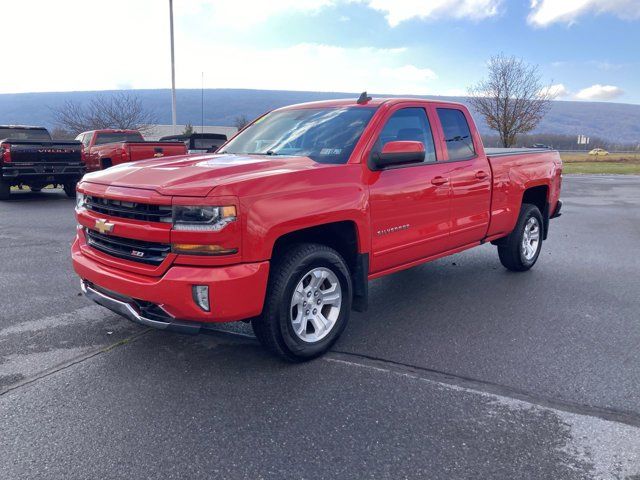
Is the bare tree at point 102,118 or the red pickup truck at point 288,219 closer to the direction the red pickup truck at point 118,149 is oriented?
the bare tree

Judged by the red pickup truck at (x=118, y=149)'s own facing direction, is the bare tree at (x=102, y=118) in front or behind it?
in front

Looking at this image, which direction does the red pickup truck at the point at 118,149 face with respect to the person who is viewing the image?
facing away from the viewer and to the left of the viewer

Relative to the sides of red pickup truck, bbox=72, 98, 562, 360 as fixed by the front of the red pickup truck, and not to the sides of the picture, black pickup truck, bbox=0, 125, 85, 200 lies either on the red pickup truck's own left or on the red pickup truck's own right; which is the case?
on the red pickup truck's own right

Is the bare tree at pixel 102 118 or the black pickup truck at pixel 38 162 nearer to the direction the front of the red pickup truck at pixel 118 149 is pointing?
the bare tree

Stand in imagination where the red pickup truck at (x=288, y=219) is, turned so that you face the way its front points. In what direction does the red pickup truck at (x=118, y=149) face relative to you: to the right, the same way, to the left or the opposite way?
to the right

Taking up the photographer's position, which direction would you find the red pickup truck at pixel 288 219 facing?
facing the viewer and to the left of the viewer

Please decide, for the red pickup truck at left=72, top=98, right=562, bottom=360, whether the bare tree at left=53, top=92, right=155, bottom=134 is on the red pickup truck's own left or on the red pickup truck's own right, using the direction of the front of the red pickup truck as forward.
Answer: on the red pickup truck's own right

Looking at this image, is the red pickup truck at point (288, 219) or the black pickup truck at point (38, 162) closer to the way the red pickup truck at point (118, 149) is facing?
the black pickup truck

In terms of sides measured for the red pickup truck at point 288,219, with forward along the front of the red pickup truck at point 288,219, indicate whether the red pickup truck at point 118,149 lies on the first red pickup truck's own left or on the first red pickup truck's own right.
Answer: on the first red pickup truck's own right
